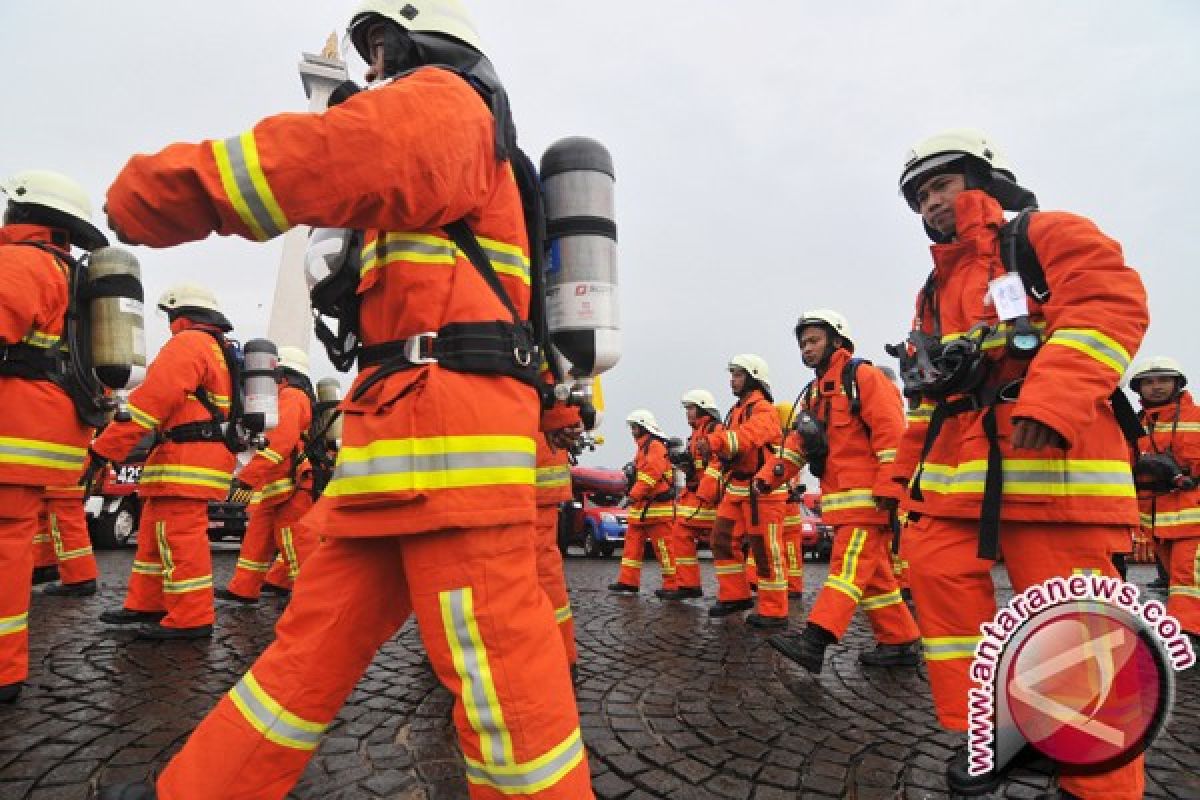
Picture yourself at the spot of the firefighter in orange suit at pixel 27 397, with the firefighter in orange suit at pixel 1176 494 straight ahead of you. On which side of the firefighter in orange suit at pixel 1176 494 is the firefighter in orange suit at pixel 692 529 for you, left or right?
left

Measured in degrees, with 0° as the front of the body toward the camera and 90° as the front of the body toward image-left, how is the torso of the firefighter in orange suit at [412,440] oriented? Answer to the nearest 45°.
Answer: approximately 90°

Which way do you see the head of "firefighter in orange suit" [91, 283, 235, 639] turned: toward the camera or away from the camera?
away from the camera

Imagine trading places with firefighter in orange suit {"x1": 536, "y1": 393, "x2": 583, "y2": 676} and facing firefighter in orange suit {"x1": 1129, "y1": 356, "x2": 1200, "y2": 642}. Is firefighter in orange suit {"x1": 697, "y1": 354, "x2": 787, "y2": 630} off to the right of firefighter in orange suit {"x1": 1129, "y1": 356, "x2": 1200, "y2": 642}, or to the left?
left

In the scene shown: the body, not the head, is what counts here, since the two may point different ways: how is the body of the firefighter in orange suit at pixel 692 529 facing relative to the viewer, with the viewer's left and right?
facing to the left of the viewer

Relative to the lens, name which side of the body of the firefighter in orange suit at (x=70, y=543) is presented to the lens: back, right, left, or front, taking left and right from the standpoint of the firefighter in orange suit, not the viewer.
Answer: left

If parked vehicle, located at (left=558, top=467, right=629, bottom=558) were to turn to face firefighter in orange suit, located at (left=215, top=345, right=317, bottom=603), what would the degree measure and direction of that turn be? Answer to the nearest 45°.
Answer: approximately 45° to its right

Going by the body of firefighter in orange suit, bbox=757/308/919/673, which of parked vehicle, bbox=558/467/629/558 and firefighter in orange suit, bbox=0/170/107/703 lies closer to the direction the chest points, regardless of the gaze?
the firefighter in orange suit

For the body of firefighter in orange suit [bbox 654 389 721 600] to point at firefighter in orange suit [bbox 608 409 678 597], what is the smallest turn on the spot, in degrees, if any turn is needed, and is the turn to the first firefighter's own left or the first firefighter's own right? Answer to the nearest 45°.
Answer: approximately 45° to the first firefighter's own right

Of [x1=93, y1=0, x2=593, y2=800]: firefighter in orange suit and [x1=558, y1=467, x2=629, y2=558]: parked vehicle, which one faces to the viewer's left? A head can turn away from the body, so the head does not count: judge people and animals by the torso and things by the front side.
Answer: the firefighter in orange suit

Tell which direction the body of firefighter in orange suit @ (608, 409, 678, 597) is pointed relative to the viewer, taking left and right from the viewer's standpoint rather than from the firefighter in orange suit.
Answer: facing to the left of the viewer
